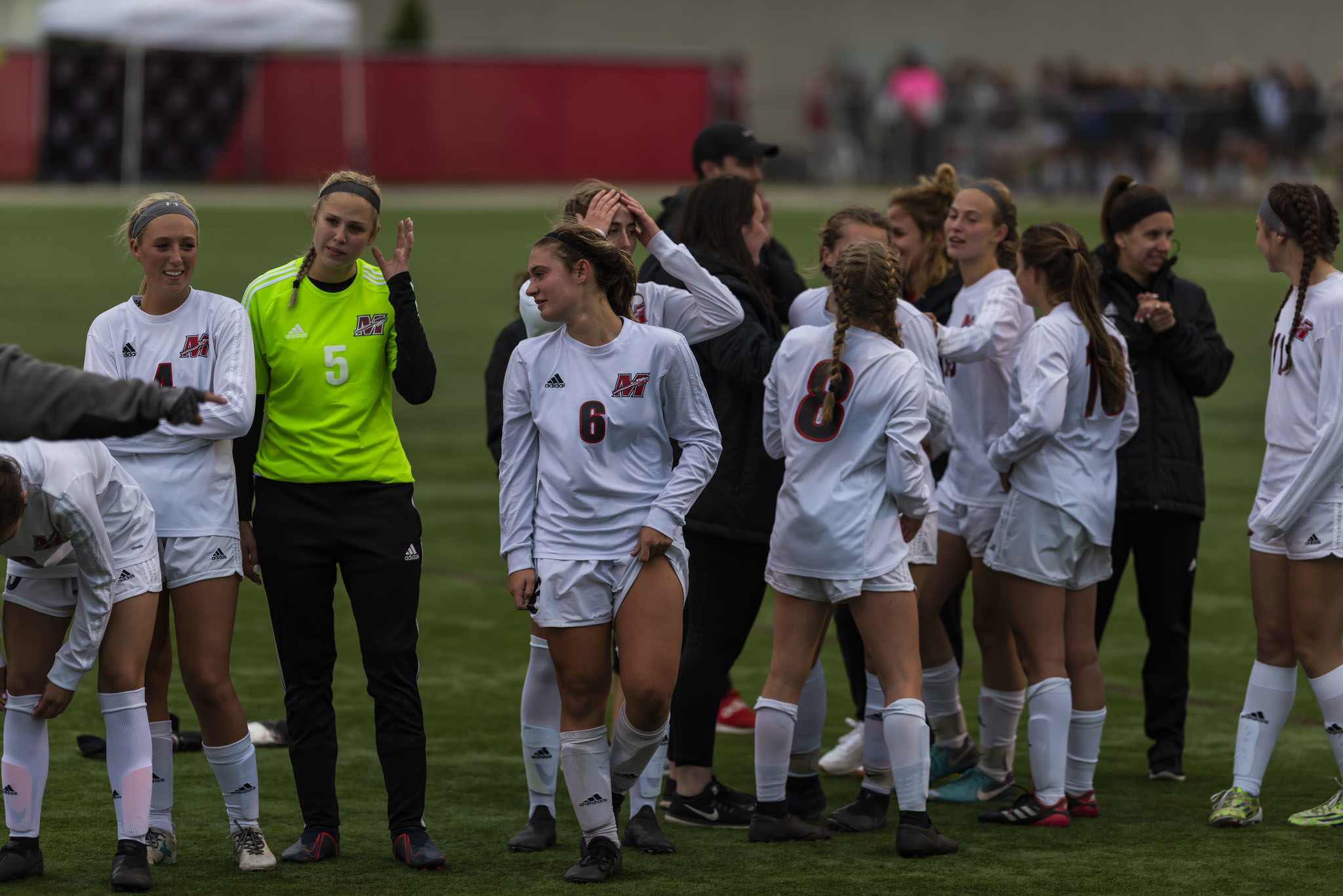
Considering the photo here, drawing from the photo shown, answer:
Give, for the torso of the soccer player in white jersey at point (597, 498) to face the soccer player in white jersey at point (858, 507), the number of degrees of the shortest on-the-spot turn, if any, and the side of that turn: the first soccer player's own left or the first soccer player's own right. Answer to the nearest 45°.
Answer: approximately 90° to the first soccer player's own left

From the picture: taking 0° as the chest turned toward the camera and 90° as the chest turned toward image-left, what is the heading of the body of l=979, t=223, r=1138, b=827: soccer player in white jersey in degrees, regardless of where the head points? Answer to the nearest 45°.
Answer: approximately 135°

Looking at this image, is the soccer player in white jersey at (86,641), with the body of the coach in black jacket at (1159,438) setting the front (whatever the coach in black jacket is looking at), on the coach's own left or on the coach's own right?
on the coach's own right

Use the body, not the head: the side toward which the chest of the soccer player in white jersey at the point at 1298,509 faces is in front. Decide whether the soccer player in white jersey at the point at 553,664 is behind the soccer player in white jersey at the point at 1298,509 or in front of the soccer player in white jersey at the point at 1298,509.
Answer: in front

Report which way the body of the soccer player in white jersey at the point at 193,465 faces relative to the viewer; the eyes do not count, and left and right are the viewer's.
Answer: facing the viewer

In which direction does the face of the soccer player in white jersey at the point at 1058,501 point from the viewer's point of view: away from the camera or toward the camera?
away from the camera

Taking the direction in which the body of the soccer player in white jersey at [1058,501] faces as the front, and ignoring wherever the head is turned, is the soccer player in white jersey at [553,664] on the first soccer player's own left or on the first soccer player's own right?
on the first soccer player's own left

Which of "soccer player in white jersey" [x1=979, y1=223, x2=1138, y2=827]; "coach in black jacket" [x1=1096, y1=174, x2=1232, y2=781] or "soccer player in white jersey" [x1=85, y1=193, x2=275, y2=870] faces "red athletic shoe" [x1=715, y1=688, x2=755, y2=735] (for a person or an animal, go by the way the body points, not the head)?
"soccer player in white jersey" [x1=979, y1=223, x2=1138, y2=827]

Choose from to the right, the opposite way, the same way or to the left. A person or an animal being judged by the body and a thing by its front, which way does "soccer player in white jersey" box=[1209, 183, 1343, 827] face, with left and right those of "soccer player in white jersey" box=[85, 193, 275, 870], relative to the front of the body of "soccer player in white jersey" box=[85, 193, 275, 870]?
to the right

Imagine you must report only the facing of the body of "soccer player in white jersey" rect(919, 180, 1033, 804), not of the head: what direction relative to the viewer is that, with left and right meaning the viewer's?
facing the viewer and to the left of the viewer

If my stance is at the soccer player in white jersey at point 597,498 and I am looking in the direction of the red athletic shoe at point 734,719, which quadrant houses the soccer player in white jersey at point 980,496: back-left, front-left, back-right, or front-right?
front-right

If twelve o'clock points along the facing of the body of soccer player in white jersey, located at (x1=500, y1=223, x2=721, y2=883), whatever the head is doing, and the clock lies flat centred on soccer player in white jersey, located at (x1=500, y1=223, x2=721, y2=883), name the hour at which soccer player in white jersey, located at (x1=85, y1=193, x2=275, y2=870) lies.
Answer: soccer player in white jersey, located at (x1=85, y1=193, x2=275, y2=870) is roughly at 3 o'clock from soccer player in white jersey, located at (x1=500, y1=223, x2=721, y2=883).

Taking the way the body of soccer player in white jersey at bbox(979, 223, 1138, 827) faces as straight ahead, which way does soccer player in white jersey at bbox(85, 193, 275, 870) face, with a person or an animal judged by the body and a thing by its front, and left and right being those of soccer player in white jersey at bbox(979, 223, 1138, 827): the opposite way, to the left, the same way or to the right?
the opposite way

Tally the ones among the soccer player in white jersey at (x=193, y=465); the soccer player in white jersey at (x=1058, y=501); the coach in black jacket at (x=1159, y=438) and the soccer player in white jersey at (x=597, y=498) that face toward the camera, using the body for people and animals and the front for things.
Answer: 3

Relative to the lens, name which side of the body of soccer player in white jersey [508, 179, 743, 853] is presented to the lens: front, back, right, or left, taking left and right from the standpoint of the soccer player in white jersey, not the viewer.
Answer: front
